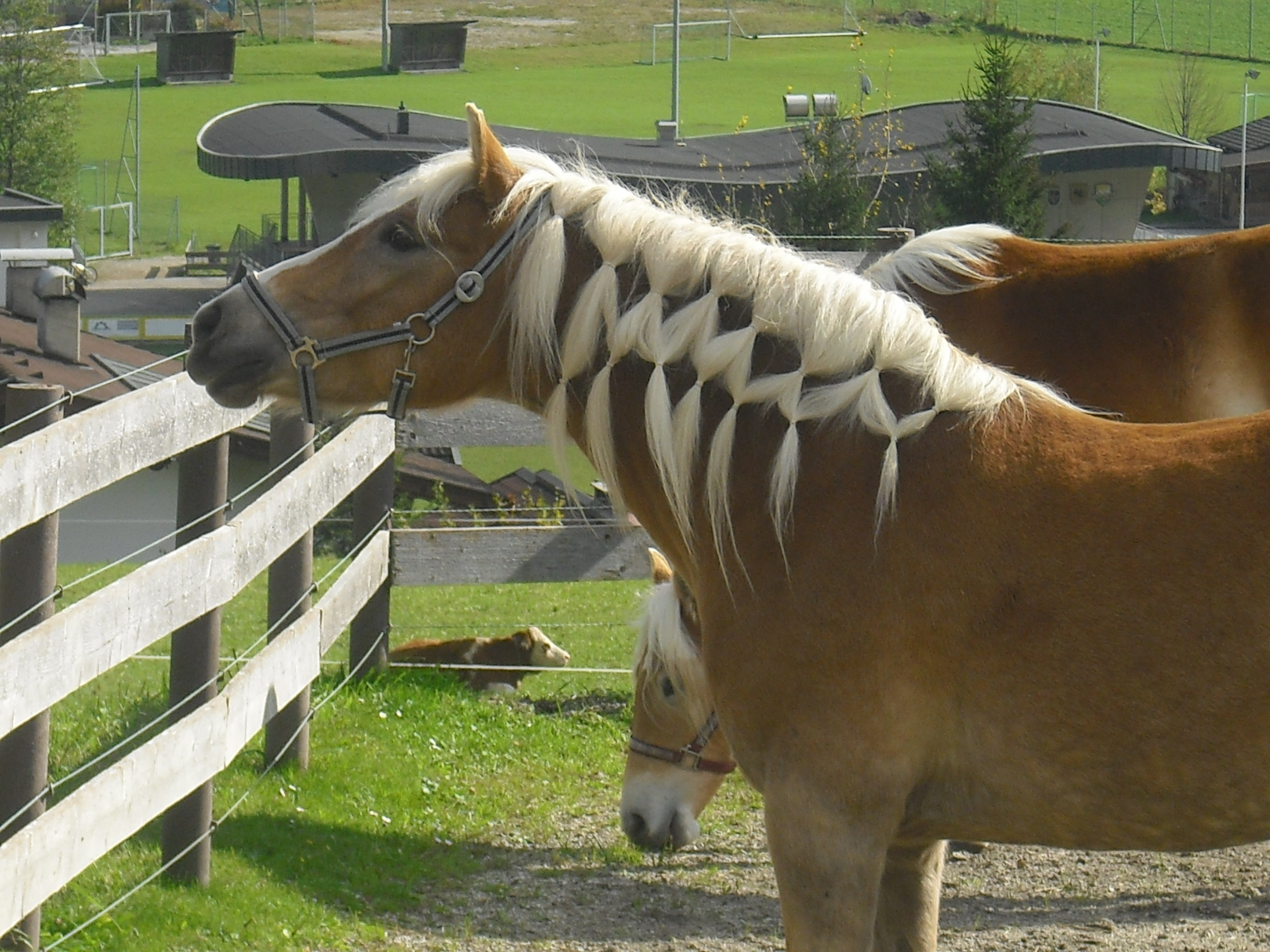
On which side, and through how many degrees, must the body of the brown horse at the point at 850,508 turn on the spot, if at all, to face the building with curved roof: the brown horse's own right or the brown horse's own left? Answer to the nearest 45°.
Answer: approximately 90° to the brown horse's own right

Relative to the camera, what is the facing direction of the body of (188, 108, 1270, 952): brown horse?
to the viewer's left

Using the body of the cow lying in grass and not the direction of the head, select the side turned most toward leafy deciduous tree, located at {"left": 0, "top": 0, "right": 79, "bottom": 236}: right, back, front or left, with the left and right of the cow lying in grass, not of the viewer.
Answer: left

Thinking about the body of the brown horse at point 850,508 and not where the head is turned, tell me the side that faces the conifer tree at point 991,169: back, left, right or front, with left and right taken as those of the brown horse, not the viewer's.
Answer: right

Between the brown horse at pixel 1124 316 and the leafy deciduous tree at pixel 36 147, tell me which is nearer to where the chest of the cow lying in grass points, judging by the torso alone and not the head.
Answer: the brown horse

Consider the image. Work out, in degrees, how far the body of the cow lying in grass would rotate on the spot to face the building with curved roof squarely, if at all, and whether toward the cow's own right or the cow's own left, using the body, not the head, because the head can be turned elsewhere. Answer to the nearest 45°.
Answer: approximately 90° to the cow's own left

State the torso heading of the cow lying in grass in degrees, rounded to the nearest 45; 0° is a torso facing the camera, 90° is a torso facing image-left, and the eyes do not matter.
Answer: approximately 270°

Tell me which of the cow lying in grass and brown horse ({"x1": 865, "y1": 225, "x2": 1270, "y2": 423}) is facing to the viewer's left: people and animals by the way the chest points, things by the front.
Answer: the brown horse

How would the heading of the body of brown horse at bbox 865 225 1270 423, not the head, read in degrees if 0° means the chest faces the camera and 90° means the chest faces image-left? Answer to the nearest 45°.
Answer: approximately 90°

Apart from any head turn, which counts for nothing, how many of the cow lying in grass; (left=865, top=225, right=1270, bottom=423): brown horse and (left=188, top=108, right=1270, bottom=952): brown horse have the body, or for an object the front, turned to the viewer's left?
2

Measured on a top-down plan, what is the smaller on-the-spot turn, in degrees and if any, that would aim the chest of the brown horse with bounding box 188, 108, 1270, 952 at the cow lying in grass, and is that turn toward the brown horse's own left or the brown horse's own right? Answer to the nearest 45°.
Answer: approximately 90° to the brown horse's own right
